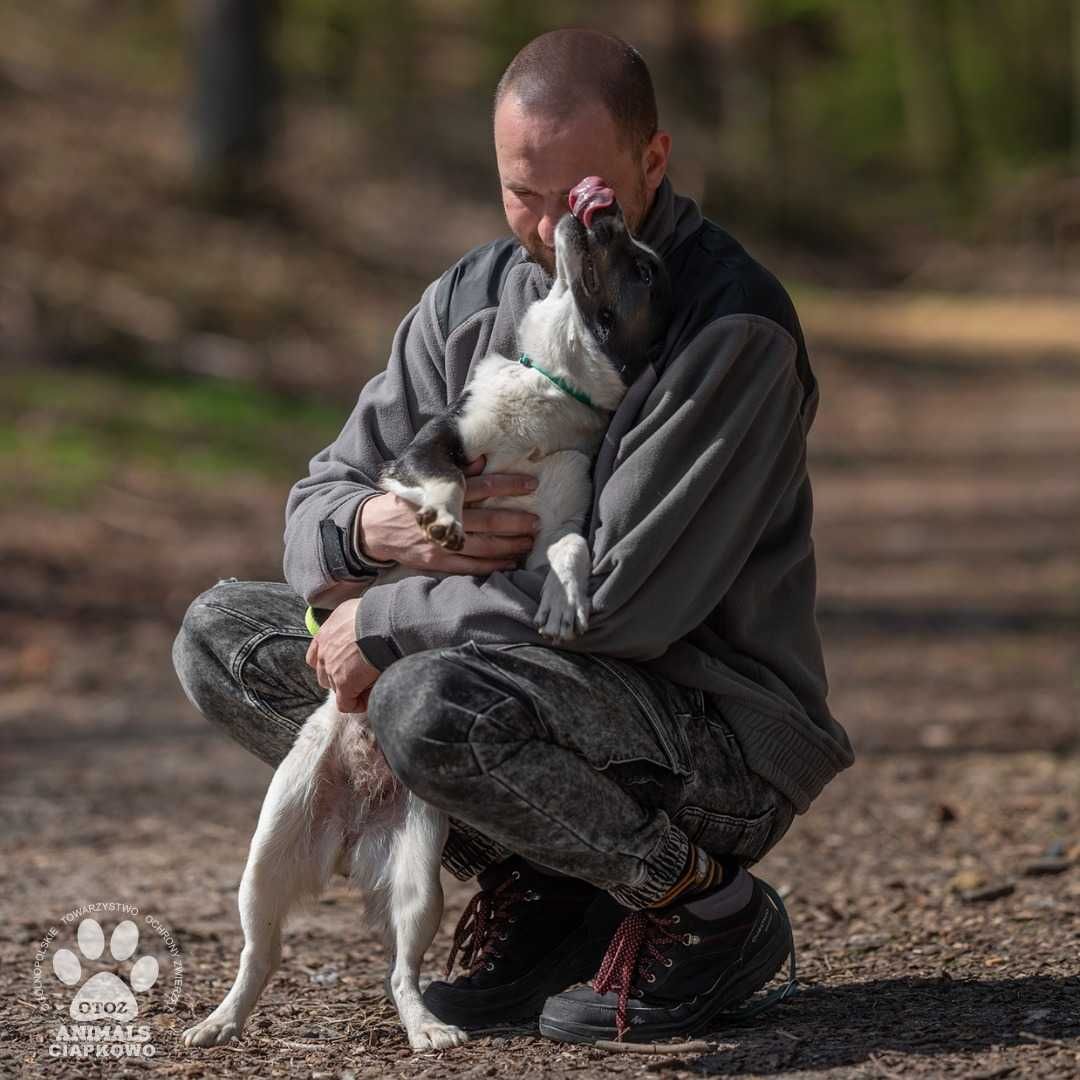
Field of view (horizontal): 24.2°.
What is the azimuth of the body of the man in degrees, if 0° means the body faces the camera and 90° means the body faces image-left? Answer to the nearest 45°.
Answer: approximately 45°

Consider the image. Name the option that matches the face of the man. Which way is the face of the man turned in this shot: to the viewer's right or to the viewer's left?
to the viewer's left

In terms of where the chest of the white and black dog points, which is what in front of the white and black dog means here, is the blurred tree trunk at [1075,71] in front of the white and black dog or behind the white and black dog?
behind

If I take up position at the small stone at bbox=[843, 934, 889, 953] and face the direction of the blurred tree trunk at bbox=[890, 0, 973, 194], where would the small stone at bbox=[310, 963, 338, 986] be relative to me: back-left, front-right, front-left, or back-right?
back-left

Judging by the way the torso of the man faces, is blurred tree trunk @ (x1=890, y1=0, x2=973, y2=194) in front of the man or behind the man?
behind

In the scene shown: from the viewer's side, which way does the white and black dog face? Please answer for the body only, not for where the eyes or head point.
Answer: toward the camera
